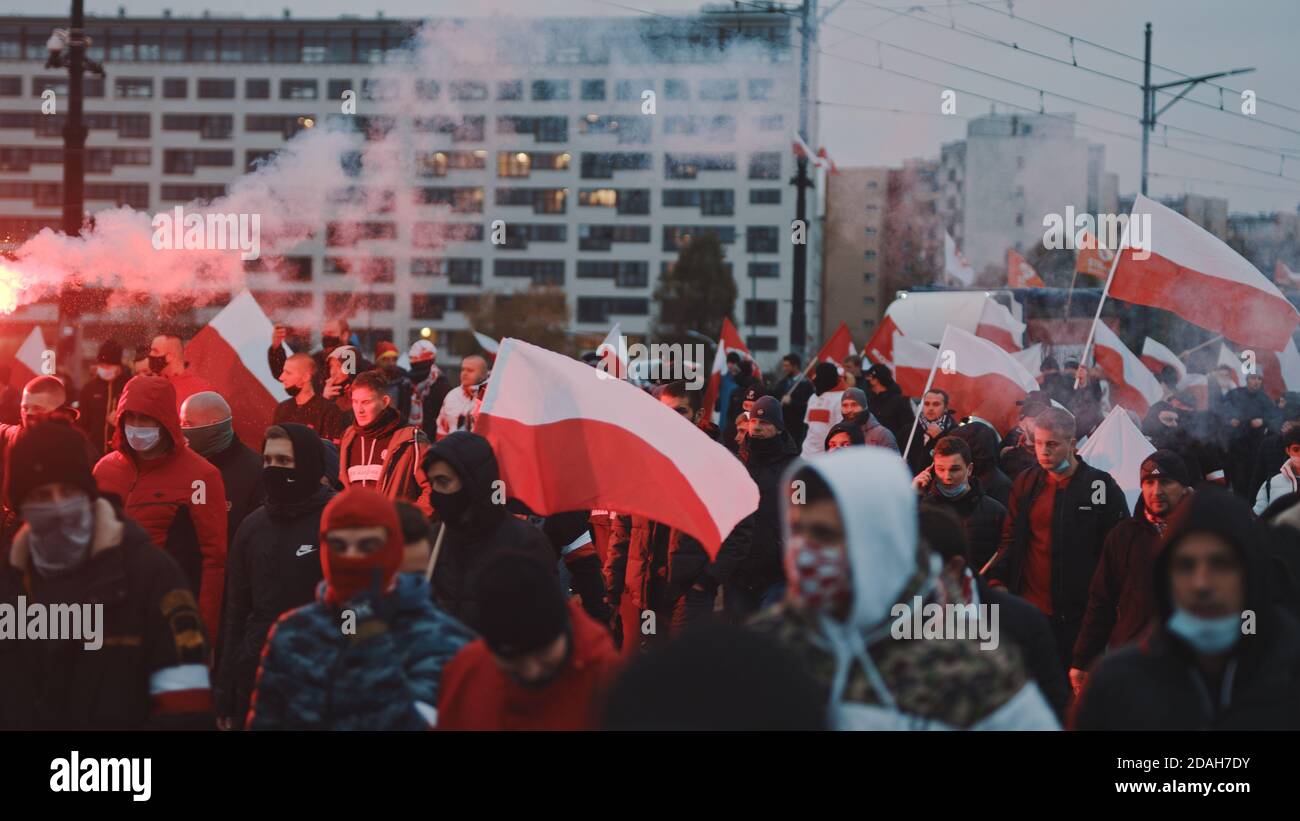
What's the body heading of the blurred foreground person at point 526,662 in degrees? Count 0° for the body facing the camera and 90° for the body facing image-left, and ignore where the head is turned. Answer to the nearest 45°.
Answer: approximately 0°

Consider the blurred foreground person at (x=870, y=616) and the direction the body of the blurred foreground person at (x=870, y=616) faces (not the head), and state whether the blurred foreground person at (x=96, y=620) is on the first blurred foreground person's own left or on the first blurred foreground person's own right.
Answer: on the first blurred foreground person's own right

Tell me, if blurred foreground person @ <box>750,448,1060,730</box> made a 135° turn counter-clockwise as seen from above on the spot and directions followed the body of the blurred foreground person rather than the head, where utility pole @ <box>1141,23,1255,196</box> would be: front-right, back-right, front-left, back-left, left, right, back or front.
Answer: left

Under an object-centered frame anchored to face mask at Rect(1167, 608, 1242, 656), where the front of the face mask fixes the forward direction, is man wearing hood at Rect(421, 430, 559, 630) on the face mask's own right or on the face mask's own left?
on the face mask's own right

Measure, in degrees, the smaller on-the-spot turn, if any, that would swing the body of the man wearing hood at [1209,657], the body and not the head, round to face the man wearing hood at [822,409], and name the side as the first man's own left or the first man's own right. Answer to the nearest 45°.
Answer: approximately 180°

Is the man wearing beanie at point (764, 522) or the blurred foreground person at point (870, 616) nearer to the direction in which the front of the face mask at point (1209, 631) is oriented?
the blurred foreground person

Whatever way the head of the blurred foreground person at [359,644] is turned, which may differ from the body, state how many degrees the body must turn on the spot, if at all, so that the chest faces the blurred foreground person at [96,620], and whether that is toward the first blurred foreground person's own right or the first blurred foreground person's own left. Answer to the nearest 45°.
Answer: approximately 90° to the first blurred foreground person's own right

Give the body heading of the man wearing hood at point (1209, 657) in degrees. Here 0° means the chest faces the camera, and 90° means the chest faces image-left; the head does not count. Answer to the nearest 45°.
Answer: approximately 0°
